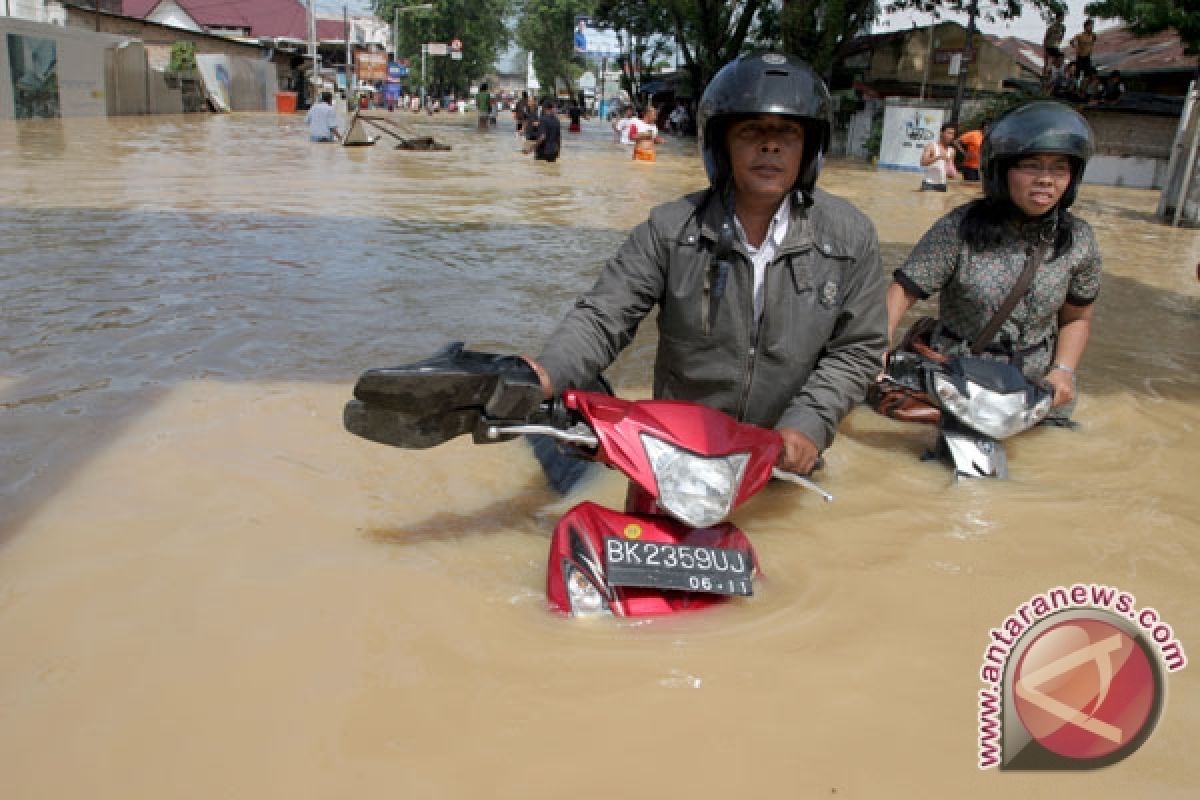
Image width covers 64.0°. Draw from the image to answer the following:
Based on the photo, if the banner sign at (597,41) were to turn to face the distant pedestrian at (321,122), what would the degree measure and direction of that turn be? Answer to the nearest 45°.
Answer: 0° — it already faces them

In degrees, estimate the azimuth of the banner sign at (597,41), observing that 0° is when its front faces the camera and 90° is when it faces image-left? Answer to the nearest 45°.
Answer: approximately 0°

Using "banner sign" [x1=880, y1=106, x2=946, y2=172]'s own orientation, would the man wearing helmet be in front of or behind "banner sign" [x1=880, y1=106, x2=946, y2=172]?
in front

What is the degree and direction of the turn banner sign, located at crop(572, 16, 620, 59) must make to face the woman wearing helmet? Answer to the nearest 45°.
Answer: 0° — it already faces them

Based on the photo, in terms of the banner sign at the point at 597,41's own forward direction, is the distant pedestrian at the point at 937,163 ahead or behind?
ahead

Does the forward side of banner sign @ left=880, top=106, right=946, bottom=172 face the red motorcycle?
yes

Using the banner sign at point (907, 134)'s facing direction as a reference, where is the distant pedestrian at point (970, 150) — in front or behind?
in front

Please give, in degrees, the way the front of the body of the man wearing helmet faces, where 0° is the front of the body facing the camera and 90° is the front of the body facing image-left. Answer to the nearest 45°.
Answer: approximately 0°

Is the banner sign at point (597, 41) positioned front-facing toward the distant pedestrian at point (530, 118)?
yes

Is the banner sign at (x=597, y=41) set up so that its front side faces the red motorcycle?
yes

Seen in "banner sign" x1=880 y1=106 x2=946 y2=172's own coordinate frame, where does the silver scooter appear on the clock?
The silver scooter is roughly at 12 o'clock from the banner sign.
